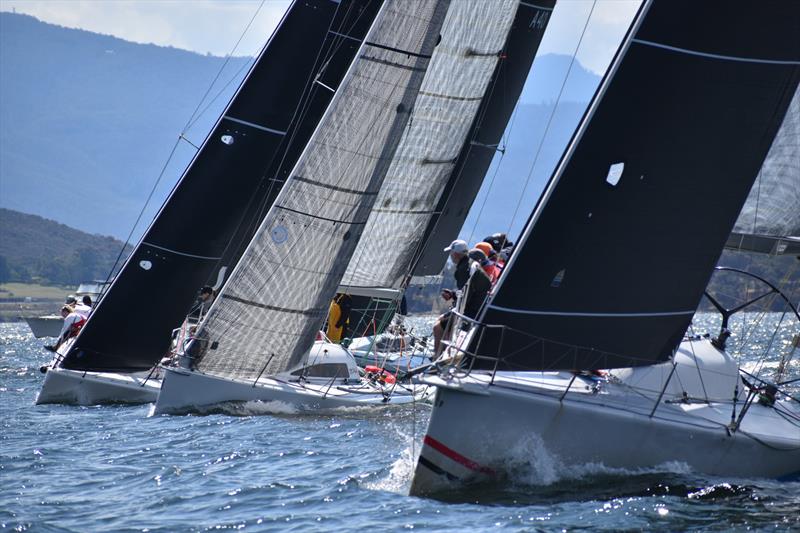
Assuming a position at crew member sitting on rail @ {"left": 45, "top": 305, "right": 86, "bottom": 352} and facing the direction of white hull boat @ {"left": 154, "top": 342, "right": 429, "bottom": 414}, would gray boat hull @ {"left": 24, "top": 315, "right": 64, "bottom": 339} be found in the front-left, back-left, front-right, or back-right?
back-left

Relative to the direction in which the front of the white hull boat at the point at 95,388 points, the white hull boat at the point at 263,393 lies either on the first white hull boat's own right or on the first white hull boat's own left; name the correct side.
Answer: on the first white hull boat's own left

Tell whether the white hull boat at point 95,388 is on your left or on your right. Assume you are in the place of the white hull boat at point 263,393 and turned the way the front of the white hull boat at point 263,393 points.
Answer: on your right

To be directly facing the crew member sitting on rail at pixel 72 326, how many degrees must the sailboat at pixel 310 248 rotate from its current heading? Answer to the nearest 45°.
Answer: approximately 90° to its right

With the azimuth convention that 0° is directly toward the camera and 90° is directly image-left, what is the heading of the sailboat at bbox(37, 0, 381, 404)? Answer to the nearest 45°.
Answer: approximately 45°

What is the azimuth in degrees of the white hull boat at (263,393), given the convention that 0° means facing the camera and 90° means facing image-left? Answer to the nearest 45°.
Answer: approximately 45°

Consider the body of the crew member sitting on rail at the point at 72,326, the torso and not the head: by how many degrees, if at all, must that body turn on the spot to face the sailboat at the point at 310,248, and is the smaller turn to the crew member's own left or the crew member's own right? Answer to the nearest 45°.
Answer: approximately 135° to the crew member's own left
